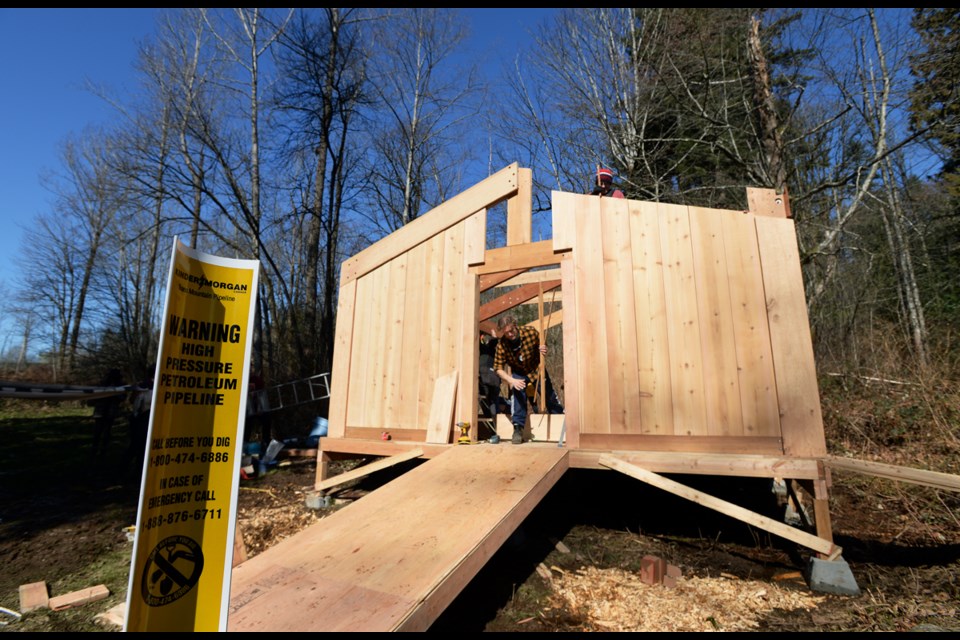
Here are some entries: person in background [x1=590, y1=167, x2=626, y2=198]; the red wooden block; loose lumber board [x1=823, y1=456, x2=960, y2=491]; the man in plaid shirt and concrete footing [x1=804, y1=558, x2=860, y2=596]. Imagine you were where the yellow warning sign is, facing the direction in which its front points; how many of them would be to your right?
0

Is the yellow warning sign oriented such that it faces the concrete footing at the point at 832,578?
no

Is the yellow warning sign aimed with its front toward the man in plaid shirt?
no

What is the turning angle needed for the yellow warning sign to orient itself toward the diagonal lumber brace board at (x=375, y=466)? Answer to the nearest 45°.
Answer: approximately 135° to its left

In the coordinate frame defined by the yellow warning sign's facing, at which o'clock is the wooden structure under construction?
The wooden structure under construction is roughly at 8 o'clock from the yellow warning sign.

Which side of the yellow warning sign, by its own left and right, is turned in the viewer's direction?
front

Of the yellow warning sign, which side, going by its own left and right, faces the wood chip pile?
left

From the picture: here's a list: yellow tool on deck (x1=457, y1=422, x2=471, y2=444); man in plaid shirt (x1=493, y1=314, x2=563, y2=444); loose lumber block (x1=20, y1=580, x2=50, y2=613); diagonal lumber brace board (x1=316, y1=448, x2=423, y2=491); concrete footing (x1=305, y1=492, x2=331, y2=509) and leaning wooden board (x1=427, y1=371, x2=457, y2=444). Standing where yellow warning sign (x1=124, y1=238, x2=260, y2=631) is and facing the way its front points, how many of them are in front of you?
0

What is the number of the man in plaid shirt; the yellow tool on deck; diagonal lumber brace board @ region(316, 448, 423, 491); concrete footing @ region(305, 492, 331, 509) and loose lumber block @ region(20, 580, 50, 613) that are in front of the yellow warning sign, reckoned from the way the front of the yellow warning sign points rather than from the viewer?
0

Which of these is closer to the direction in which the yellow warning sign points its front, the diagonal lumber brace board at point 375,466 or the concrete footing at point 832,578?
the concrete footing

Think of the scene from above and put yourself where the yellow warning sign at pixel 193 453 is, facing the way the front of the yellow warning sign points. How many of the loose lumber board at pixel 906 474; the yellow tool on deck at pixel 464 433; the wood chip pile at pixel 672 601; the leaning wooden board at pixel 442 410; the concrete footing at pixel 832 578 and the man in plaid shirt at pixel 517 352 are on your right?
0

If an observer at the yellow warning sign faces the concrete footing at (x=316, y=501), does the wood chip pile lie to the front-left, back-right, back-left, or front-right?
front-right

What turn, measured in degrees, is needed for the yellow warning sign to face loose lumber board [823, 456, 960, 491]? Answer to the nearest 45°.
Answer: approximately 90° to its left

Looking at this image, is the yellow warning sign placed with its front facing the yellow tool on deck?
no

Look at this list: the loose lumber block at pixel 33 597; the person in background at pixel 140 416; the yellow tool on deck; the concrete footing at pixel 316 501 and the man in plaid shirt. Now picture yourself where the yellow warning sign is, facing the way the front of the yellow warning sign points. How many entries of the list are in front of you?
0

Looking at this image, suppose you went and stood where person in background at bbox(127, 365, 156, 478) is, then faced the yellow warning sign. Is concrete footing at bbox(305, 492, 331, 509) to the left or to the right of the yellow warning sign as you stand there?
left

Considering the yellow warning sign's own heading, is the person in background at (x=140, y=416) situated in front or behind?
behind

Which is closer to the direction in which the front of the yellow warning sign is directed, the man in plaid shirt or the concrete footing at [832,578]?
the concrete footing

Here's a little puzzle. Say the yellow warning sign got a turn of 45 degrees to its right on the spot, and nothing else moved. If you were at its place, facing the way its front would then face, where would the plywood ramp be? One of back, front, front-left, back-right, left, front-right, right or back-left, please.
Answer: back

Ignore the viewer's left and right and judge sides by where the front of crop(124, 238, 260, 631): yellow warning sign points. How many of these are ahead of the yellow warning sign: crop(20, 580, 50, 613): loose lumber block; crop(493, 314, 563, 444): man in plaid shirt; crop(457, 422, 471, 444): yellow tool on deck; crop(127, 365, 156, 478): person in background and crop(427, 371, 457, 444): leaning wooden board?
0
